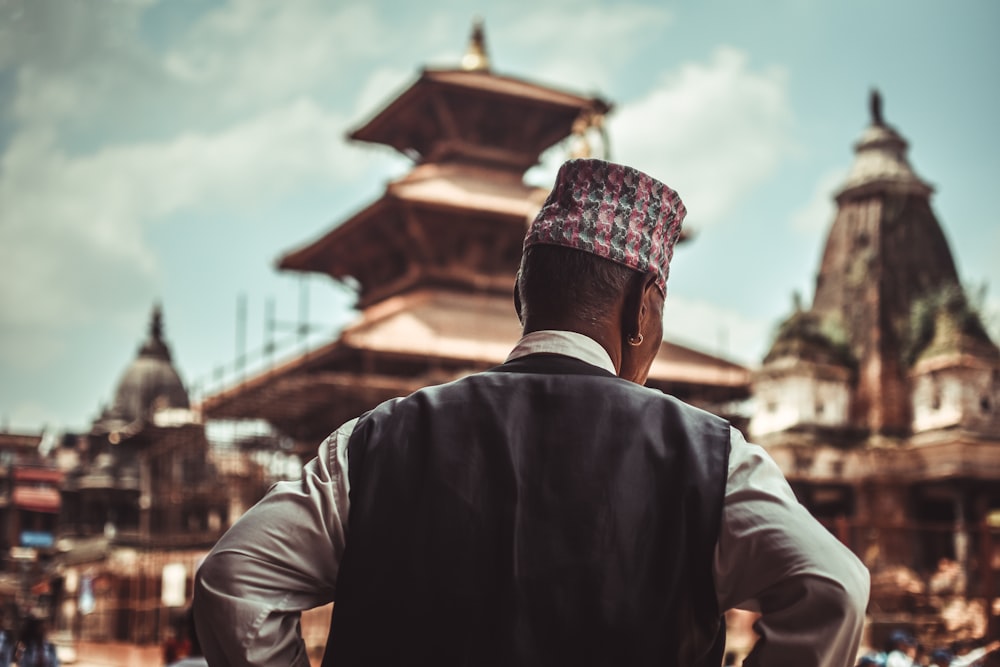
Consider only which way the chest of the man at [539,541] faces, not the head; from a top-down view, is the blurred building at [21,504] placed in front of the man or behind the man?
in front

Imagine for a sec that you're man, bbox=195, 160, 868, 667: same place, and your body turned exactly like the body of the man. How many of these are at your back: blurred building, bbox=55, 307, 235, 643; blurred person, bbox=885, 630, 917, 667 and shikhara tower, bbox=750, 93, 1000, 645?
0

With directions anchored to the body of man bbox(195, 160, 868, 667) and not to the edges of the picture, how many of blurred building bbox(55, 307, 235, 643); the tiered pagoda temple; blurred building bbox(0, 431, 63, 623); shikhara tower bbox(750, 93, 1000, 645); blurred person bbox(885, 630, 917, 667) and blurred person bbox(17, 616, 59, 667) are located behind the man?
0

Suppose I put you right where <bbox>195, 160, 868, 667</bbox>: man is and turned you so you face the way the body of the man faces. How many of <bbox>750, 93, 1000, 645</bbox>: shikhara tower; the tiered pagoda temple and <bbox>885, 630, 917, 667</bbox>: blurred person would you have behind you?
0

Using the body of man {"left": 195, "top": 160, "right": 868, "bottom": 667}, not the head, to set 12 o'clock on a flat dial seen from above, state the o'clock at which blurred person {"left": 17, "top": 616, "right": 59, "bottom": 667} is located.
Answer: The blurred person is roughly at 11 o'clock from the man.

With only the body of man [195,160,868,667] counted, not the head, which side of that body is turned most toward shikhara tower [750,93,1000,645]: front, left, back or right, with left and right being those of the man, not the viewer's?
front

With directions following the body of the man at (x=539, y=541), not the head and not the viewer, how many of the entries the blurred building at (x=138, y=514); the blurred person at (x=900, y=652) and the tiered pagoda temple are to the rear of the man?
0

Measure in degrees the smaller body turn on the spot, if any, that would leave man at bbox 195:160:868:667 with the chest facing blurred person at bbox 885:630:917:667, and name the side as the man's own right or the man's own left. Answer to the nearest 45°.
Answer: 0° — they already face them

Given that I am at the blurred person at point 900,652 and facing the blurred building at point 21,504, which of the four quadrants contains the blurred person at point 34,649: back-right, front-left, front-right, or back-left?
front-left

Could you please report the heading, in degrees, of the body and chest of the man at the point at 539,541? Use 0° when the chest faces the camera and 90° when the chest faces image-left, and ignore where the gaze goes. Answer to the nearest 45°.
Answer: approximately 180°

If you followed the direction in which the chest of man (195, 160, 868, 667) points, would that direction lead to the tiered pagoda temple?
yes

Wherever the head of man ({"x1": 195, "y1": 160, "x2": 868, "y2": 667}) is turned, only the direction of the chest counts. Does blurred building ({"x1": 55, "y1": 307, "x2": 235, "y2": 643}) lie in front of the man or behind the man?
in front

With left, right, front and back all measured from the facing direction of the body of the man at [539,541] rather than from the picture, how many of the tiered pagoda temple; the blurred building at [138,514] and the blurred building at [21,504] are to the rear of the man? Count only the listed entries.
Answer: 0
